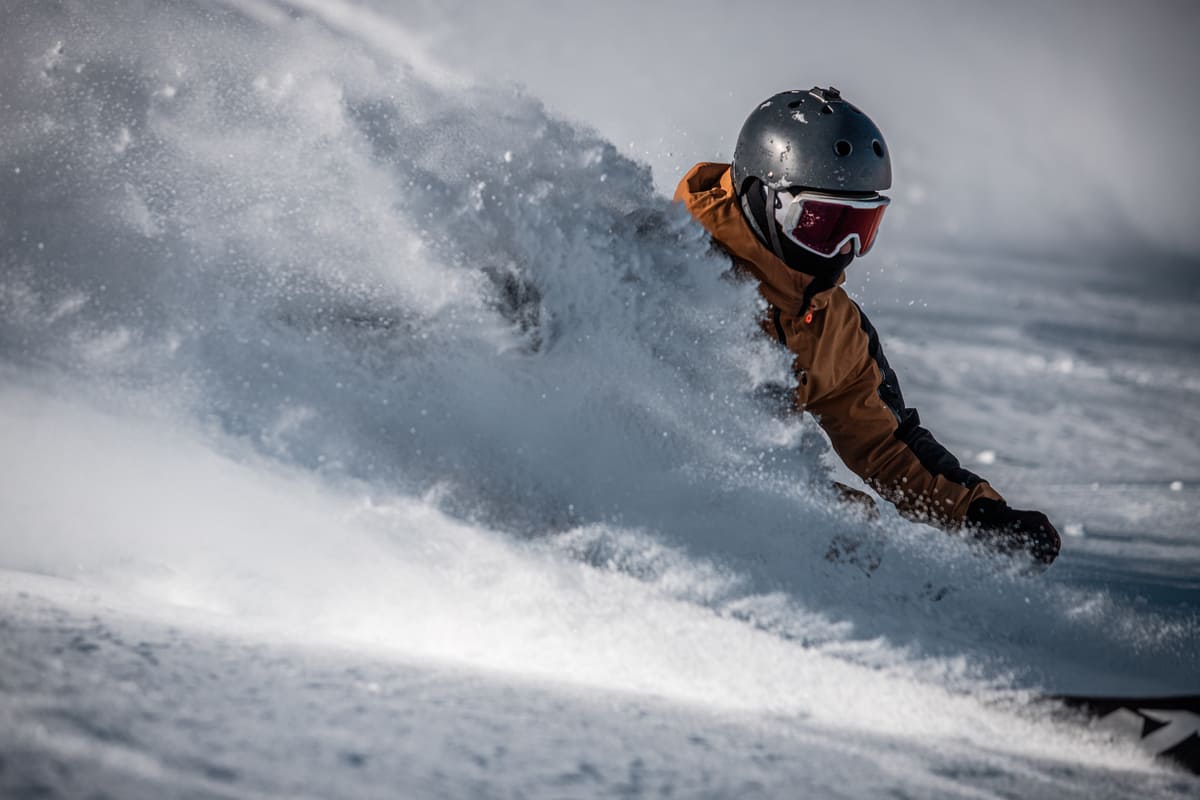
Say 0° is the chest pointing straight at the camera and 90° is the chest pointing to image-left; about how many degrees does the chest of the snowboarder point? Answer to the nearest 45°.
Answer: approximately 315°
